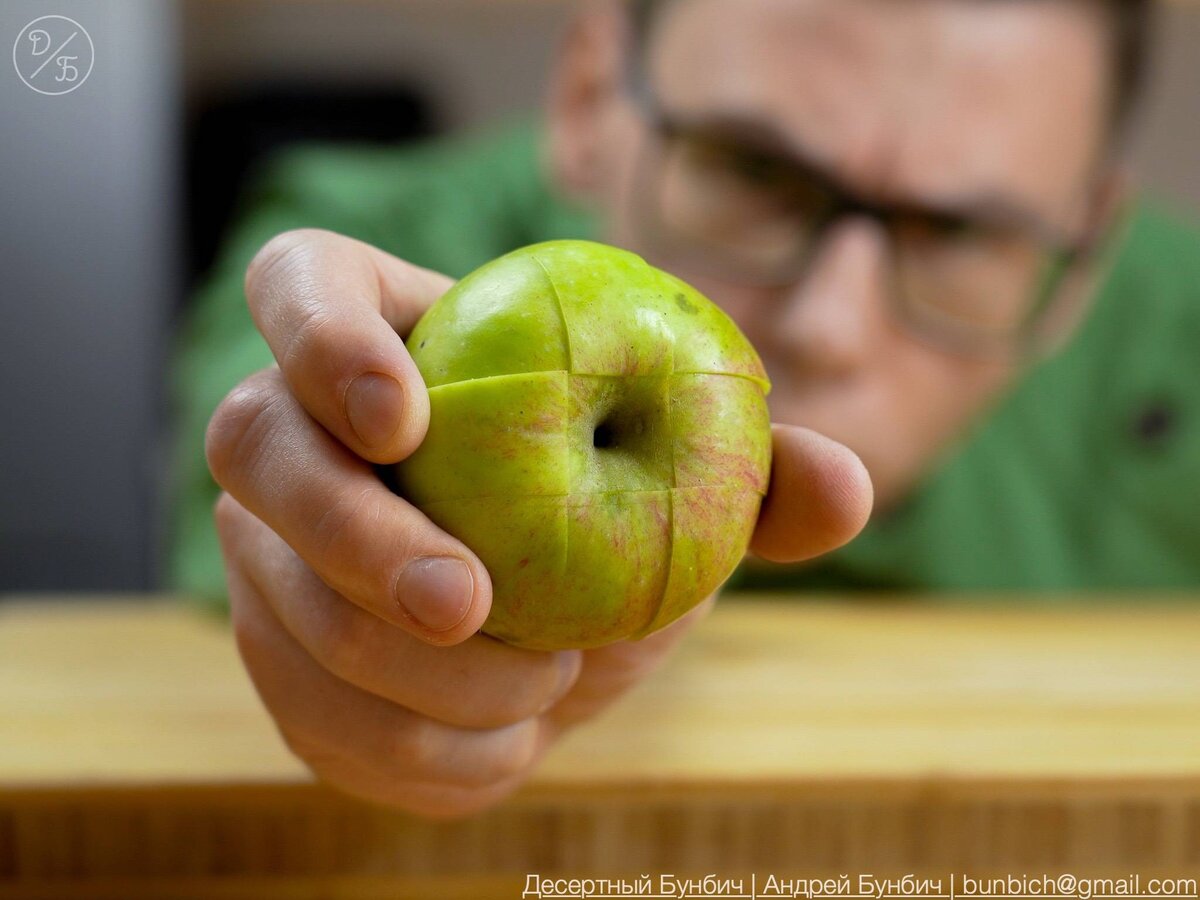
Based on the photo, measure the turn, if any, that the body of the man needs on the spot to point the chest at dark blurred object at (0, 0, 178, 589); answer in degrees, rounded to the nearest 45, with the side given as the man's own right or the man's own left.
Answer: approximately 135° to the man's own right

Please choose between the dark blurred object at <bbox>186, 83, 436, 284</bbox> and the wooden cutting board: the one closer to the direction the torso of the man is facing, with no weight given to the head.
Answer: the wooden cutting board

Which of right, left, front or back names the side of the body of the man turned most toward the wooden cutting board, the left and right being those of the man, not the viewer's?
front

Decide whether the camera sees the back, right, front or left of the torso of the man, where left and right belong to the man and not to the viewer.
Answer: front

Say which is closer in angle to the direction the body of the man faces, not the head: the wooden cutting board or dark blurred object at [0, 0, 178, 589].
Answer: the wooden cutting board

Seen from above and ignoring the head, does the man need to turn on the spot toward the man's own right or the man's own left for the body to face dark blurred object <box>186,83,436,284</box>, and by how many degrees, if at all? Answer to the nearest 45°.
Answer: approximately 135° to the man's own right
